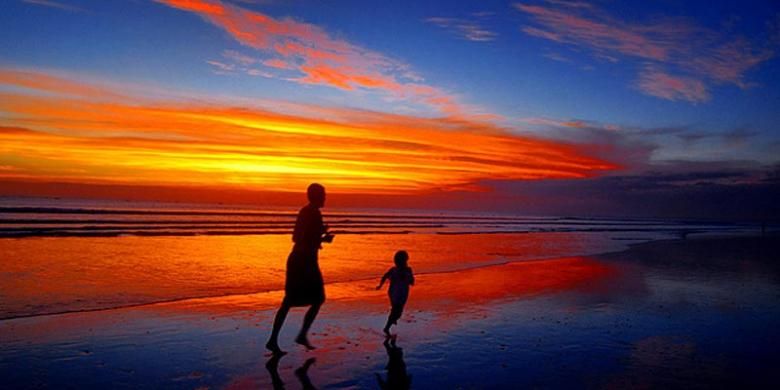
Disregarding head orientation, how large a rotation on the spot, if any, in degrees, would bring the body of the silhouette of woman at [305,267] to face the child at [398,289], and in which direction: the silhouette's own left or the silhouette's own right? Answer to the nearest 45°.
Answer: approximately 45° to the silhouette's own left

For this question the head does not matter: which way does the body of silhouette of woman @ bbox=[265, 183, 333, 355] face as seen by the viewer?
to the viewer's right
